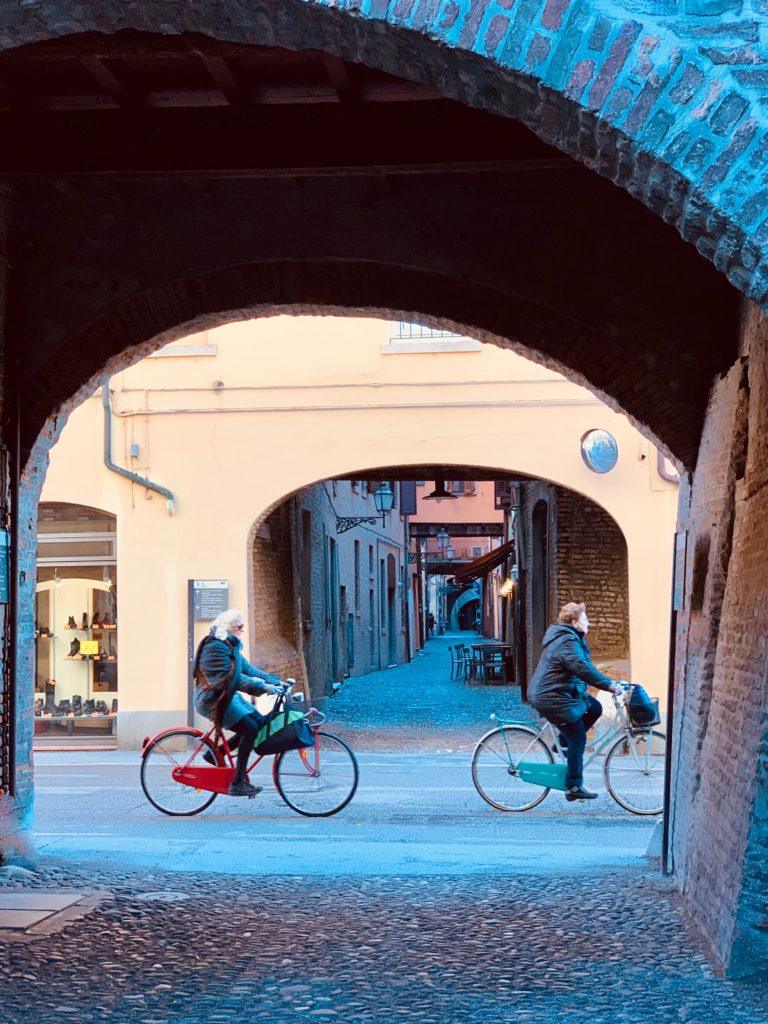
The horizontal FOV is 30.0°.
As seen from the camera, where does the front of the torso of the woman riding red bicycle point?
to the viewer's right

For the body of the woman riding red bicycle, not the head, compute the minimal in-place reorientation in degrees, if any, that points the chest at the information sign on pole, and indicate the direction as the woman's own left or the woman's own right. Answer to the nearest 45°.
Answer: approximately 90° to the woman's own left

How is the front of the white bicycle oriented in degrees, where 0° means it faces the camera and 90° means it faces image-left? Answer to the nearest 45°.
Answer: approximately 270°

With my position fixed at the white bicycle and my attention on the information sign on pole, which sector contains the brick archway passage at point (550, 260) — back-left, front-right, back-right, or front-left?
back-left

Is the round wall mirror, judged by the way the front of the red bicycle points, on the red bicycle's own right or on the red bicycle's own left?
on the red bicycle's own left

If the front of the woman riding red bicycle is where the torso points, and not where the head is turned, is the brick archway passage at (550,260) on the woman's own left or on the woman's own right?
on the woman's own right

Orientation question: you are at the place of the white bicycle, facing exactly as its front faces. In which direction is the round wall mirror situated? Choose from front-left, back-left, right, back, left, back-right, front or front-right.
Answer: left

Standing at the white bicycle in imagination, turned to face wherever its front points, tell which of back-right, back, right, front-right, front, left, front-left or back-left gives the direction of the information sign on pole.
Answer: back-left

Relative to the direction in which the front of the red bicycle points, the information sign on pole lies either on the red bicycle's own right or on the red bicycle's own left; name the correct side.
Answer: on the red bicycle's own left

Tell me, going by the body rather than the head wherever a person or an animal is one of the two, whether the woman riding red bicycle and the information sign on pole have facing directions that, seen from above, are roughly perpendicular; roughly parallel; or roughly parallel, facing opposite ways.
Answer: roughly perpendicular

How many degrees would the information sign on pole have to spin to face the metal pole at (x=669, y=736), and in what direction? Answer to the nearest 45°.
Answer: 0° — it already faces it

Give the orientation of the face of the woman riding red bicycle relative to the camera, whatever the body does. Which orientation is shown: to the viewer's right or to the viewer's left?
to the viewer's right

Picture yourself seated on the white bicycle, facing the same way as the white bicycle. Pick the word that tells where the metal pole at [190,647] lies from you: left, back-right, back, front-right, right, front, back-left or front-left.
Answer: back-left

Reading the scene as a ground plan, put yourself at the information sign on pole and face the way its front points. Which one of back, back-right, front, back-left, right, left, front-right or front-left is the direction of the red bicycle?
front

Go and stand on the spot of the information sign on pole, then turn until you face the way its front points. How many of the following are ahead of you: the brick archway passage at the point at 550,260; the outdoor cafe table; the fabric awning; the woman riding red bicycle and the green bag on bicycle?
3

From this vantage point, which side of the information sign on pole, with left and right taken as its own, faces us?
front

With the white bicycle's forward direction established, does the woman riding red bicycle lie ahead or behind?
behind

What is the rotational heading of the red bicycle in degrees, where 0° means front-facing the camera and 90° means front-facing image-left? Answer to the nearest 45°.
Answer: approximately 270°
